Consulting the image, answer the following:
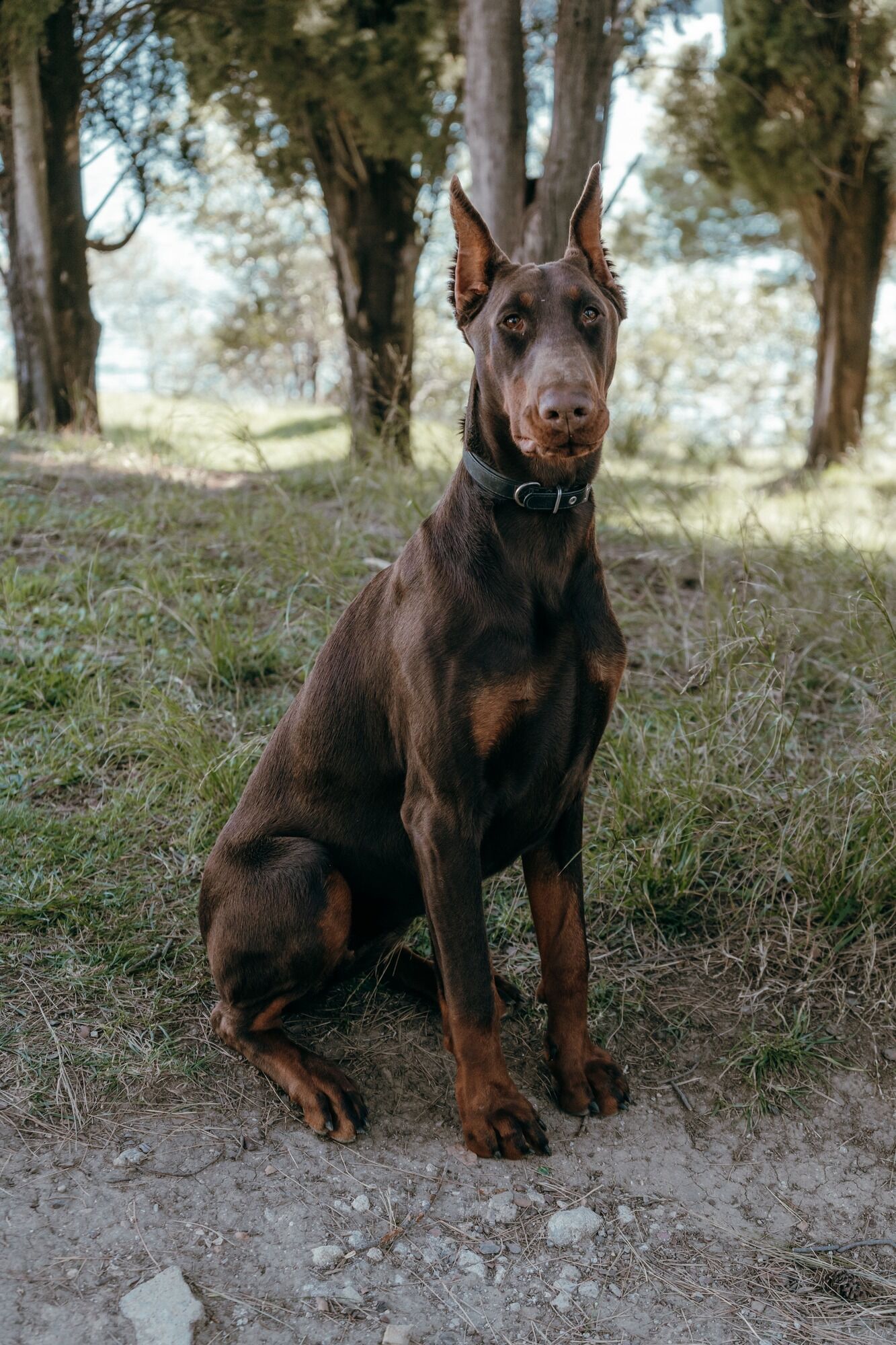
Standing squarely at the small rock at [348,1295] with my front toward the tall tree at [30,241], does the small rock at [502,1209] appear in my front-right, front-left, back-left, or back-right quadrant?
front-right

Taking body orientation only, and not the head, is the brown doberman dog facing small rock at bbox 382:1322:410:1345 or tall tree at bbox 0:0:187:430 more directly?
the small rock

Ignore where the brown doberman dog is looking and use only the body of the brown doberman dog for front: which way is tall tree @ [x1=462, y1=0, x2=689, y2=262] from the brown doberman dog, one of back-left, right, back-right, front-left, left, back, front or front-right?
back-left

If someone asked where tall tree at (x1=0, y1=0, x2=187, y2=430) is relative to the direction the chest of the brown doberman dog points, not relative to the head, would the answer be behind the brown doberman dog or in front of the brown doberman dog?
behind

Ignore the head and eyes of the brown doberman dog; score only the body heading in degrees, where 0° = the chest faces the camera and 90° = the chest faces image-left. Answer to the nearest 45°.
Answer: approximately 315°

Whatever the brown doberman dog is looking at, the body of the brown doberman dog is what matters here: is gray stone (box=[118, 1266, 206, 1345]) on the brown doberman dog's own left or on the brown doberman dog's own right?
on the brown doberman dog's own right
